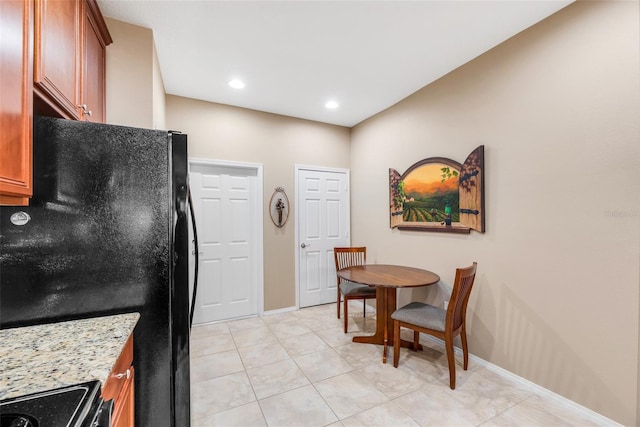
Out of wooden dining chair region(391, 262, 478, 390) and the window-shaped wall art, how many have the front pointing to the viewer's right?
0

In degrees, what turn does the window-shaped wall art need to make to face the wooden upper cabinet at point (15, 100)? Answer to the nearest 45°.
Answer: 0° — it already faces it

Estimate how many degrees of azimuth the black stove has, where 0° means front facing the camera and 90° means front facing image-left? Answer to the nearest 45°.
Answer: approximately 270°

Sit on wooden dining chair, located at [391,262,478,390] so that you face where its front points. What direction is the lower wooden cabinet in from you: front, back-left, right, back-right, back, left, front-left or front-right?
left

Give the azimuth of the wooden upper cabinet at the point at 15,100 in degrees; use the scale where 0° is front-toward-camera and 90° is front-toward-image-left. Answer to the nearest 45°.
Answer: approximately 315°

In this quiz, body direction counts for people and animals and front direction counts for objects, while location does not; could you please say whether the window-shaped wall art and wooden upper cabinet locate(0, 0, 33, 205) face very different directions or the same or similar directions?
very different directions

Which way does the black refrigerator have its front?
to the viewer's right

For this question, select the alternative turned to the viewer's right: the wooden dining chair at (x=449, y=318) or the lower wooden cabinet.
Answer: the lower wooden cabinet

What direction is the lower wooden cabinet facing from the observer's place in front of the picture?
facing to the right of the viewer

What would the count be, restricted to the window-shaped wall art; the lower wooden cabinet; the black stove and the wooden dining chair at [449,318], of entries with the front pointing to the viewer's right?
2

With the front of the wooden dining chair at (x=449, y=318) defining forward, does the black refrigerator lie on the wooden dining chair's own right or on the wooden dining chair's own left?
on the wooden dining chair's own left

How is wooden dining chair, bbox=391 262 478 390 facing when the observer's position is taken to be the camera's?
facing away from the viewer and to the left of the viewer

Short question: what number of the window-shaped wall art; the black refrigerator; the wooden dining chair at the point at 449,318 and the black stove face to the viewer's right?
2

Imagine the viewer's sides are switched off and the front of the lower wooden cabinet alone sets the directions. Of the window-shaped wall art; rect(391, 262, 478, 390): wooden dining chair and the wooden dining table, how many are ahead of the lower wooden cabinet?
3
